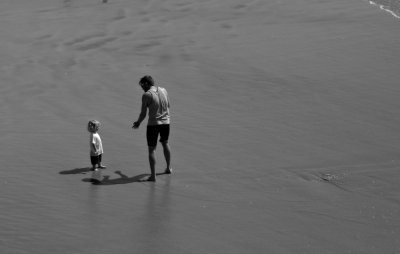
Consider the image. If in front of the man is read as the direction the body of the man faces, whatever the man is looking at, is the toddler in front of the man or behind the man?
in front

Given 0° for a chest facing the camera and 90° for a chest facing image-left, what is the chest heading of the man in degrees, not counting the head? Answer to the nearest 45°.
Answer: approximately 135°
